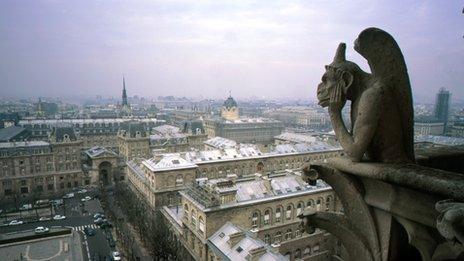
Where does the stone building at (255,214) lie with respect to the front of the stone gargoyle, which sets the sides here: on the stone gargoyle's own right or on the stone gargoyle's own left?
on the stone gargoyle's own right

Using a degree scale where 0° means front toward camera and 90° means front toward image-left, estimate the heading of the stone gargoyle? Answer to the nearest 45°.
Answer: approximately 90°

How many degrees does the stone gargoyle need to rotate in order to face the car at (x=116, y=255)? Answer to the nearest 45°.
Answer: approximately 45° to its right
